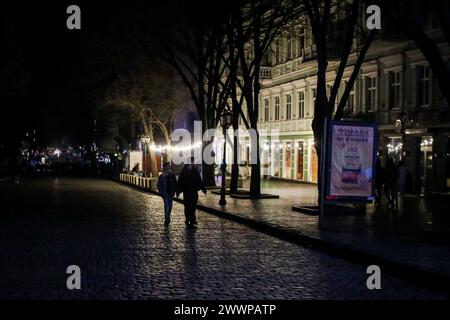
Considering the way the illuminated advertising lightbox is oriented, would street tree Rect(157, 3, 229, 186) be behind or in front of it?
behind

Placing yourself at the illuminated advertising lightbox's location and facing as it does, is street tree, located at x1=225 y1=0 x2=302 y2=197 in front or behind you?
behind

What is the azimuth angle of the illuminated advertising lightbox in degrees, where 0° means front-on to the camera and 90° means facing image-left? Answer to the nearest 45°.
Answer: approximately 0°

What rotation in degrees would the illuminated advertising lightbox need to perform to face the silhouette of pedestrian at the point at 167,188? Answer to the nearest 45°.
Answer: approximately 90° to its right

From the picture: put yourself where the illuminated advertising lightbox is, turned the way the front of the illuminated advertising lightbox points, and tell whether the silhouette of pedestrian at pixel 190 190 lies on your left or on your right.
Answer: on your right
